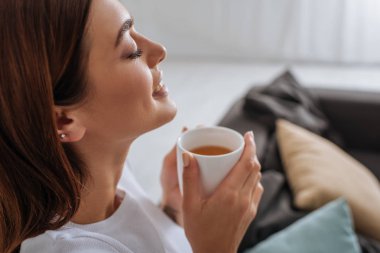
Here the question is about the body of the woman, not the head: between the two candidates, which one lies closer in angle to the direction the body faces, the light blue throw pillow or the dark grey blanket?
the light blue throw pillow

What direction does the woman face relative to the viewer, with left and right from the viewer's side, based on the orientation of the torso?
facing to the right of the viewer

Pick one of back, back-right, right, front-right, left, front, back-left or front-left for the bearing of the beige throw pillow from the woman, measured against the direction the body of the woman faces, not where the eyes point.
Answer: front-left

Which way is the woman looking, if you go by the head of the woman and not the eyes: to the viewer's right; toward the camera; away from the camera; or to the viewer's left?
to the viewer's right

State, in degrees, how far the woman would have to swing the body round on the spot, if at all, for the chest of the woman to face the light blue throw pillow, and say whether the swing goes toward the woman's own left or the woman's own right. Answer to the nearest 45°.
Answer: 0° — they already face it
